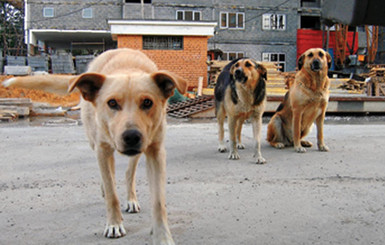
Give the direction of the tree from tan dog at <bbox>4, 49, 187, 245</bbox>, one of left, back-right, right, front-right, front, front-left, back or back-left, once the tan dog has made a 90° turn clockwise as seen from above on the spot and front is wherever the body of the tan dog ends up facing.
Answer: right

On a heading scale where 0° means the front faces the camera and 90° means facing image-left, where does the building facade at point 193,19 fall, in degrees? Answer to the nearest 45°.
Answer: approximately 0°

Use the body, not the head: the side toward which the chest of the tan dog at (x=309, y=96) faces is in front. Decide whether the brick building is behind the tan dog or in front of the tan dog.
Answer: behind

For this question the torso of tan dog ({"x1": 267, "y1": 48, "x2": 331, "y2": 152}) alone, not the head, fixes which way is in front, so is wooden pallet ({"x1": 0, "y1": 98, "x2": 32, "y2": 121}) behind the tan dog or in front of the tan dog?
behind

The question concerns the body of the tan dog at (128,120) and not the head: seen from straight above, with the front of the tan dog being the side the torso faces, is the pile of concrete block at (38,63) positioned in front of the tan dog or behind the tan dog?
behind

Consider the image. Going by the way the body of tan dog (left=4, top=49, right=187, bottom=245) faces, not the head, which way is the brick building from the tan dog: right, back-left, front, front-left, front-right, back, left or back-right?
back

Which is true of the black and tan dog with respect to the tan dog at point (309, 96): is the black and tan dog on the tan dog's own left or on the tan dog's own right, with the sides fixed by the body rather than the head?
on the tan dog's own right

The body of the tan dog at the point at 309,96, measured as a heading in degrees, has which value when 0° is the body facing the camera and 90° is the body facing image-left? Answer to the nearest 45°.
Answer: approximately 315°
